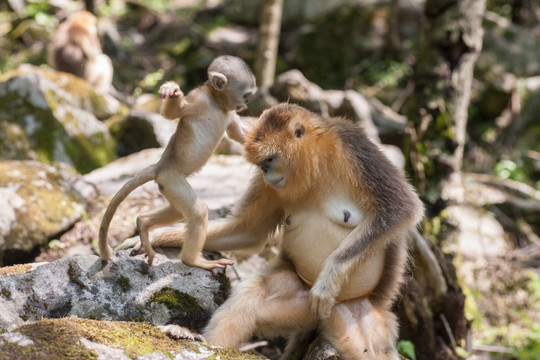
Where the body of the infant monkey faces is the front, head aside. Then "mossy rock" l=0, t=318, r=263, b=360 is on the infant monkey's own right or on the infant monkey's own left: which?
on the infant monkey's own right

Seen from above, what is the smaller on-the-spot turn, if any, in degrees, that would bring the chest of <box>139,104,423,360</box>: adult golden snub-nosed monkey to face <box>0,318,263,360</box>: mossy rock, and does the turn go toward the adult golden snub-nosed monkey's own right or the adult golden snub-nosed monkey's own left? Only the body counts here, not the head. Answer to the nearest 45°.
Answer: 0° — it already faces it

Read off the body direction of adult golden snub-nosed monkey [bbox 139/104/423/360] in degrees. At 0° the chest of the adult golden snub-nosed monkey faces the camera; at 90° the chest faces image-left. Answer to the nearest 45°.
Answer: approximately 45°

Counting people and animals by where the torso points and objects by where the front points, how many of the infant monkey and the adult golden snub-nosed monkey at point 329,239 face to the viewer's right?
1

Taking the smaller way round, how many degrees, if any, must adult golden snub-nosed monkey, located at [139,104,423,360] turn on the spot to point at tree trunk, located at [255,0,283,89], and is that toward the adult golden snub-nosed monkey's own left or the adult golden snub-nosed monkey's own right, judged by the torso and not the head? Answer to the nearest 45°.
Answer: approximately 135° to the adult golden snub-nosed monkey's own right

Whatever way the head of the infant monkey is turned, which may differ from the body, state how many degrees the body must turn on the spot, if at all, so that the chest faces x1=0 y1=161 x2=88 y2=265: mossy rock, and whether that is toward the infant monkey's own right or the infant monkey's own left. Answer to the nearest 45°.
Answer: approximately 135° to the infant monkey's own left

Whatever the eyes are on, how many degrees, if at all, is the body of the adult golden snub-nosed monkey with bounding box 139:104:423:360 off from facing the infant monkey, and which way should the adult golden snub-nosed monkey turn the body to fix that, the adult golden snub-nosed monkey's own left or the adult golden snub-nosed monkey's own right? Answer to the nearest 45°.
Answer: approximately 45° to the adult golden snub-nosed monkey's own right

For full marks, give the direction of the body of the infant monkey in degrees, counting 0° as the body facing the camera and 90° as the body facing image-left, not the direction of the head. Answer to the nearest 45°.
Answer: approximately 270°

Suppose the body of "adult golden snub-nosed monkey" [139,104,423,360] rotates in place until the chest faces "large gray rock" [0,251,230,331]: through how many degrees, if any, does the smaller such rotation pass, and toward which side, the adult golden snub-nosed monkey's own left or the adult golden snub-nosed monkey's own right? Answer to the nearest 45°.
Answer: approximately 45° to the adult golden snub-nosed monkey's own right

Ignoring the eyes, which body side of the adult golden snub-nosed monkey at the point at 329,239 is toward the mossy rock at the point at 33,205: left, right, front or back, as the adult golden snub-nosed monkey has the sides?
right

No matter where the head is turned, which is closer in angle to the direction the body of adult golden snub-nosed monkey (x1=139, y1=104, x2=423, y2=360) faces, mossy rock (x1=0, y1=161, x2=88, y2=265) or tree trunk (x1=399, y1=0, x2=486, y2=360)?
the mossy rock
